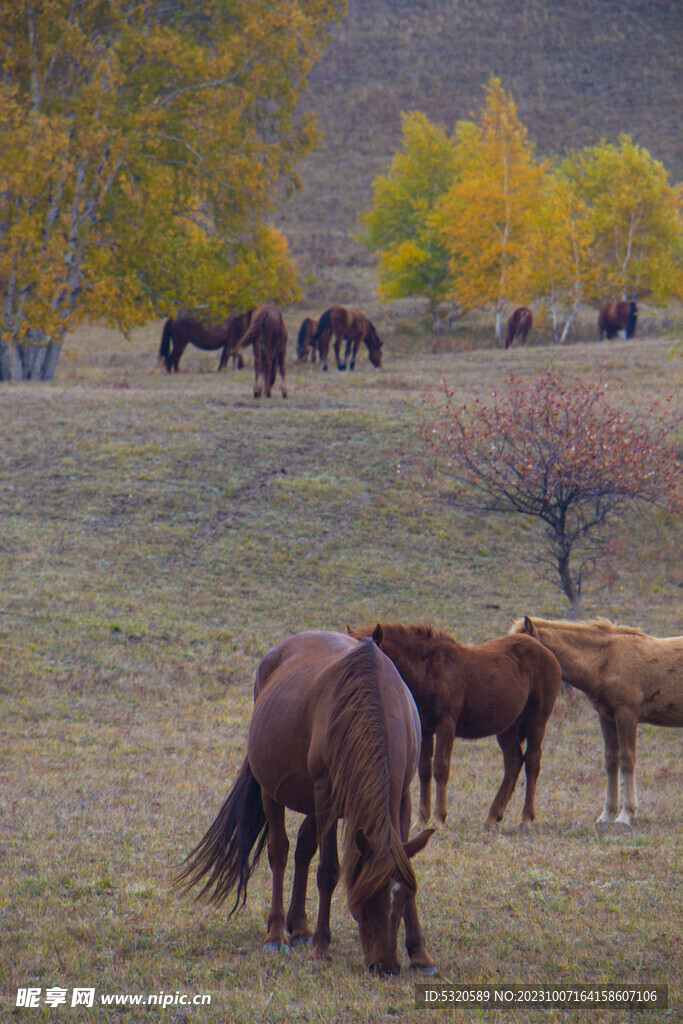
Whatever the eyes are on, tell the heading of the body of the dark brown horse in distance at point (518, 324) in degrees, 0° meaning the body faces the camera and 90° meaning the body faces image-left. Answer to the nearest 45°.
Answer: approximately 180°

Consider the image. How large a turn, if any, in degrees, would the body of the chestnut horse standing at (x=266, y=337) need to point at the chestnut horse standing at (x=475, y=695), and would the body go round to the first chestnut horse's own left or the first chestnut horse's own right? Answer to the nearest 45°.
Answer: approximately 180°

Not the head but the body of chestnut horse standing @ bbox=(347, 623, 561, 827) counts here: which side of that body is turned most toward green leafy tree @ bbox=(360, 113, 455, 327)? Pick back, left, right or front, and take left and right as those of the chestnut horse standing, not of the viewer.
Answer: right

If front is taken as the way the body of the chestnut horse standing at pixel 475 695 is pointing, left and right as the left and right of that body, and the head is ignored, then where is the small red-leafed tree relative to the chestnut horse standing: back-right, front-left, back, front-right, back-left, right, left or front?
right

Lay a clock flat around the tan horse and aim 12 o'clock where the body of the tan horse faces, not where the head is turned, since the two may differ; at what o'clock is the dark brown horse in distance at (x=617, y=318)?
The dark brown horse in distance is roughly at 3 o'clock from the tan horse.

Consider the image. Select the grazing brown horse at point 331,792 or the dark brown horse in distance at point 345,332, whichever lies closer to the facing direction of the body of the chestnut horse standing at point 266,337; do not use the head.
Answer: the dark brown horse in distance

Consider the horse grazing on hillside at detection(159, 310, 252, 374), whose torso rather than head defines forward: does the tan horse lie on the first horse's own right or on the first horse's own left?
on the first horse's own right

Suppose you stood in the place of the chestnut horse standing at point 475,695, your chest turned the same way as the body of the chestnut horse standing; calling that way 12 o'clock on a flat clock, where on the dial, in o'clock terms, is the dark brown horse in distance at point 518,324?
The dark brown horse in distance is roughly at 3 o'clock from the chestnut horse standing.

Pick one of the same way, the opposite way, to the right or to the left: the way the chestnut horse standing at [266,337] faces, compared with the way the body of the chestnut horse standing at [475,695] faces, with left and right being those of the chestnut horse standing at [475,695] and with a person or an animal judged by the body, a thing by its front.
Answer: to the right

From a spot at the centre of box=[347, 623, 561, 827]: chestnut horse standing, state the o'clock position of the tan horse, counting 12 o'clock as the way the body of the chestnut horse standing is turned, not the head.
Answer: The tan horse is roughly at 5 o'clock from the chestnut horse standing.

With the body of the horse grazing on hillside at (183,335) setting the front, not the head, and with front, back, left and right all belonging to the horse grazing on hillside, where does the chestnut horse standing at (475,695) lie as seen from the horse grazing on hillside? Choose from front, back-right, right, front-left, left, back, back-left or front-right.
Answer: right

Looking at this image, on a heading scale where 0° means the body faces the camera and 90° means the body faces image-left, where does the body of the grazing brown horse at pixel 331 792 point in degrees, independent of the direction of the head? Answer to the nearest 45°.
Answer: approximately 315°

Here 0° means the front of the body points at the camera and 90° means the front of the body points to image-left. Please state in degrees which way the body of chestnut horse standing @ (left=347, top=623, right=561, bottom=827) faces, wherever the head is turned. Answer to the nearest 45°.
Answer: approximately 90°

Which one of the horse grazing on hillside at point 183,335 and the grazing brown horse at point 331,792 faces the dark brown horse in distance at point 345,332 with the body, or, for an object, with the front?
the horse grazing on hillside

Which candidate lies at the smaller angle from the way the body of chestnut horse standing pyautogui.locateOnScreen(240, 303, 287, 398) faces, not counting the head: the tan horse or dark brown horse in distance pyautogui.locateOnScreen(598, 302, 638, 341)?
the dark brown horse in distance

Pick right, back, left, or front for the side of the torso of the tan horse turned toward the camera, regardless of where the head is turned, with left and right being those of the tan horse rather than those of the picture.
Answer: left
